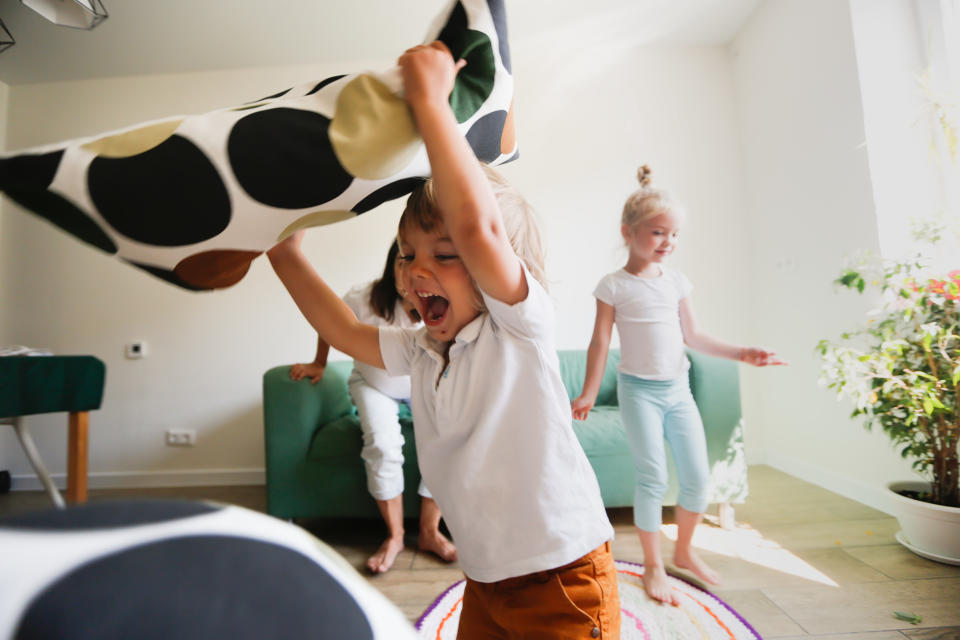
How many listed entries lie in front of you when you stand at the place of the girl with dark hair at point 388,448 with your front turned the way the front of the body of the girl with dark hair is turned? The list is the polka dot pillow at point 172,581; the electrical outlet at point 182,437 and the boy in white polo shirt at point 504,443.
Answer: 2

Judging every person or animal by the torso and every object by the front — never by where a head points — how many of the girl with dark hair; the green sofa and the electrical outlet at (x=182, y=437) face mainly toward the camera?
3

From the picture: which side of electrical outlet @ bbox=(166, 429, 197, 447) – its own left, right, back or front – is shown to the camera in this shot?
front

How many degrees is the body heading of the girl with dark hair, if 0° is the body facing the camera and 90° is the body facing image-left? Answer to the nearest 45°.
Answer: approximately 0°

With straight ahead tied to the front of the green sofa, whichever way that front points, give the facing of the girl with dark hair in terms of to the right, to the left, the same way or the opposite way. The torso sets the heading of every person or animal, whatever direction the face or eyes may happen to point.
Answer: the same way

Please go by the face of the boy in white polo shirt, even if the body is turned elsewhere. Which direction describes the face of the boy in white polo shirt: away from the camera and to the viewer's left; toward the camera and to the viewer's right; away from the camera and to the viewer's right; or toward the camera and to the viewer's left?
toward the camera and to the viewer's left

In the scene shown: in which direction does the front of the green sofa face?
toward the camera

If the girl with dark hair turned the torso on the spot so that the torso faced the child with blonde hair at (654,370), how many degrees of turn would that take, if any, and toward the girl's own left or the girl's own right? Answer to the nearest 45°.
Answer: approximately 45° to the girl's own left

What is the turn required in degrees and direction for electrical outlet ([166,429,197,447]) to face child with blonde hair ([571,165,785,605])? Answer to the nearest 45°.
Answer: approximately 45° to its left

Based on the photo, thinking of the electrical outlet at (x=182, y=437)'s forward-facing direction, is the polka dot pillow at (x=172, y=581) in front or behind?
in front

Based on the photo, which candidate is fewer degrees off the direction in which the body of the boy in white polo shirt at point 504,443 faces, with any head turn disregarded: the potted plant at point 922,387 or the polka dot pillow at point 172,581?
the polka dot pillow

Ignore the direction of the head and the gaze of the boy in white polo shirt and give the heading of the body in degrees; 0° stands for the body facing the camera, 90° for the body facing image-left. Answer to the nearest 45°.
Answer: approximately 45°
